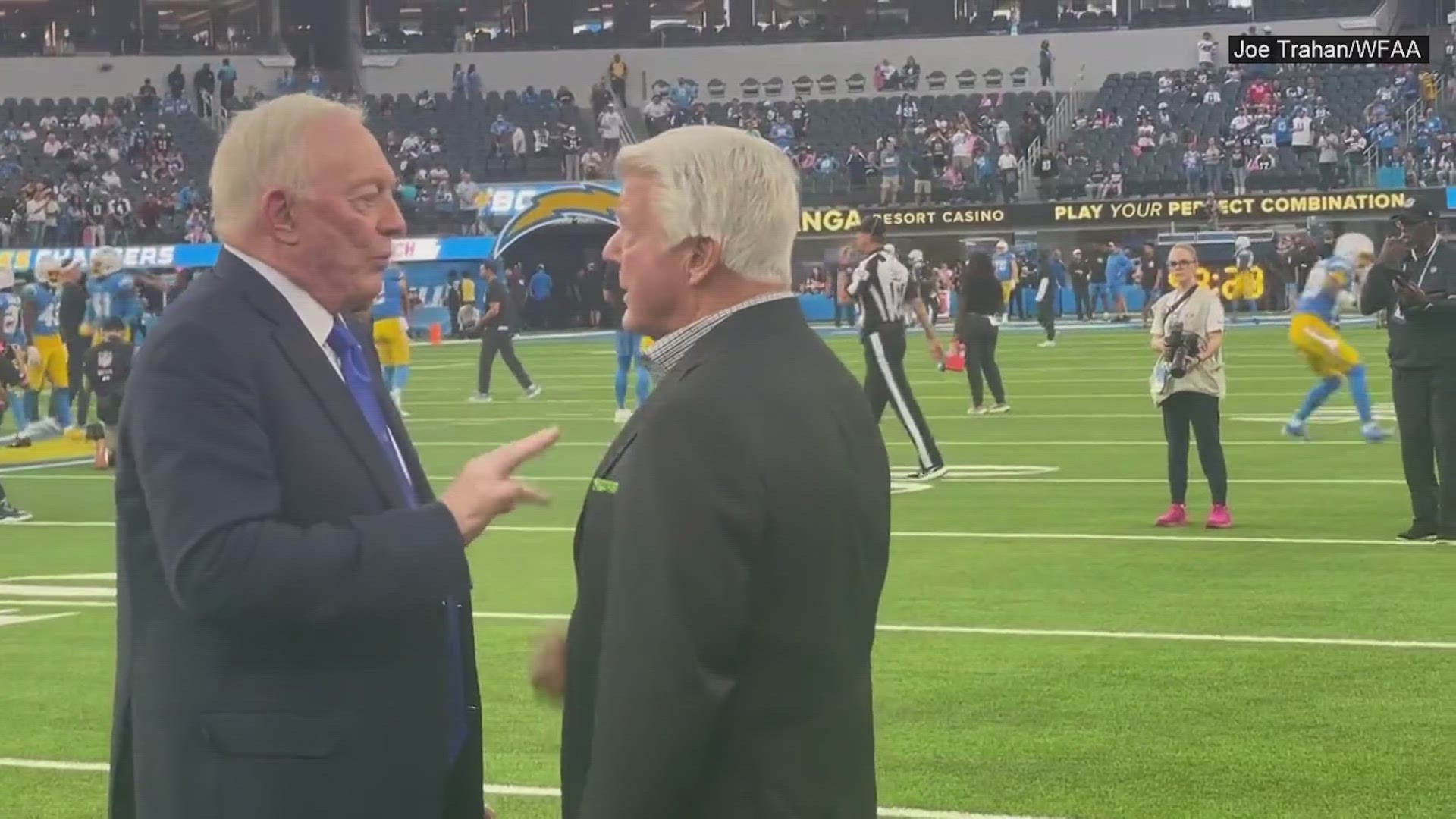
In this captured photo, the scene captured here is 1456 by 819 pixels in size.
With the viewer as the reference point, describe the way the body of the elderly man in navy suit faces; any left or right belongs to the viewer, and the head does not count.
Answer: facing to the right of the viewer

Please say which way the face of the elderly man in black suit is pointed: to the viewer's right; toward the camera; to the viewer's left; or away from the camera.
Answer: to the viewer's left

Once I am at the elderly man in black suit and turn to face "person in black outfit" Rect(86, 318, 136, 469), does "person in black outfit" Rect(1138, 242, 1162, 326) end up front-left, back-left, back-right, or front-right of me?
front-right

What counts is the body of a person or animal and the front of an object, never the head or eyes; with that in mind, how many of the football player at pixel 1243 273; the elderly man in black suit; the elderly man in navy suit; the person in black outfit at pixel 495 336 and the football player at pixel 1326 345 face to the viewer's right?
2

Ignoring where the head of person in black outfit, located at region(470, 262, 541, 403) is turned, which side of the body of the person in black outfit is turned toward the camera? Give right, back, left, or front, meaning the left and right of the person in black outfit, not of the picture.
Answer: left

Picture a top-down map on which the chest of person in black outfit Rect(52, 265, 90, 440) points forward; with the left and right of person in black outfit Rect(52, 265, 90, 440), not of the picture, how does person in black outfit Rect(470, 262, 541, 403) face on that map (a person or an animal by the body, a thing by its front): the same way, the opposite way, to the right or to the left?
the same way

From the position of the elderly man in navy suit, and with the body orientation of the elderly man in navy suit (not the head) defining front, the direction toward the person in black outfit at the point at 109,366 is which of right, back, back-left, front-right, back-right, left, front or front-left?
left

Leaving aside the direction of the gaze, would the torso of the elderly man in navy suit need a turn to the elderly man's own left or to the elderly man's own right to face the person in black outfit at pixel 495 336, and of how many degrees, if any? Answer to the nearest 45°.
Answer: approximately 90° to the elderly man's own left

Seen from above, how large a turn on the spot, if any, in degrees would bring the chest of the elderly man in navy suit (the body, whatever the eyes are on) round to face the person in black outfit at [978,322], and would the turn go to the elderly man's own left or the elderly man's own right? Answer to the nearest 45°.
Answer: approximately 90° to the elderly man's own left

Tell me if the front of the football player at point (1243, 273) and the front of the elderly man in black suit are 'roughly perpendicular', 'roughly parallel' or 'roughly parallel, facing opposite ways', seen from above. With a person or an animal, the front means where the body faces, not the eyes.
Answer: roughly perpendicular
